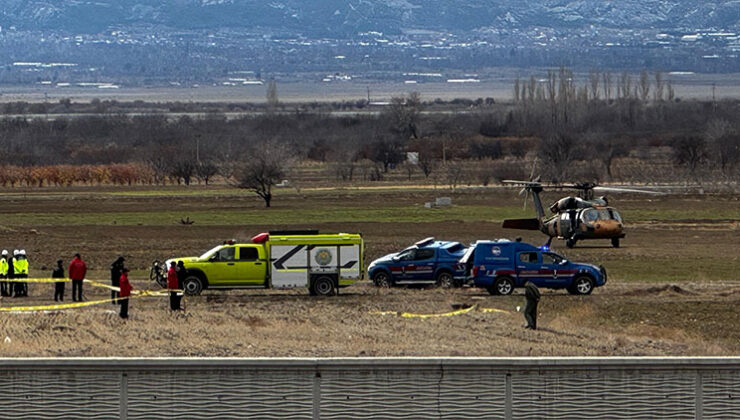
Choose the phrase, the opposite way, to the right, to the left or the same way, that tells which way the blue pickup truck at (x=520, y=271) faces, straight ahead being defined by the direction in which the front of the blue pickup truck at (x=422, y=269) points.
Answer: the opposite way

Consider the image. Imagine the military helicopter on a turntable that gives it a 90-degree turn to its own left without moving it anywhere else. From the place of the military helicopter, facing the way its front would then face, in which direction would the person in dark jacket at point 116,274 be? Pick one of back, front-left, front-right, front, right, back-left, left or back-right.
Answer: back

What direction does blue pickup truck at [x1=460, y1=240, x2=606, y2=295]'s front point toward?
to the viewer's right

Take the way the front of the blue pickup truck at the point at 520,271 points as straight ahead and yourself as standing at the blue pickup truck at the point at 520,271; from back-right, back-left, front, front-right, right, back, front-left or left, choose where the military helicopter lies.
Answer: left

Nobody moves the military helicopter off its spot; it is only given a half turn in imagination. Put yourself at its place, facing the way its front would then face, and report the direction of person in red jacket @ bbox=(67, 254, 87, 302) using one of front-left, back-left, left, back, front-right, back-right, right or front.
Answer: left

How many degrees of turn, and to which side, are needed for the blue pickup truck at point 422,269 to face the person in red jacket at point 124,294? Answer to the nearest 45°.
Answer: approximately 45° to its left

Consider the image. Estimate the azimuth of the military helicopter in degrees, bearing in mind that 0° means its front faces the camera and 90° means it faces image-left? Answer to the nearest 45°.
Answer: approximately 315°

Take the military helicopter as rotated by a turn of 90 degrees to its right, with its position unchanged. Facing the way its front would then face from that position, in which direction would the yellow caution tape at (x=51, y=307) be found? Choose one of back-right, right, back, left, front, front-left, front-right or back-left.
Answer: front

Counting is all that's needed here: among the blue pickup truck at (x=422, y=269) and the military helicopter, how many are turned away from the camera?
0

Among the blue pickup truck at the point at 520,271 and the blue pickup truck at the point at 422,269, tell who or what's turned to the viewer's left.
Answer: the blue pickup truck at the point at 422,269

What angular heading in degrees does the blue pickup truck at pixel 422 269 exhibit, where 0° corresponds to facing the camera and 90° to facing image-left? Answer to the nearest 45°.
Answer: approximately 90°
